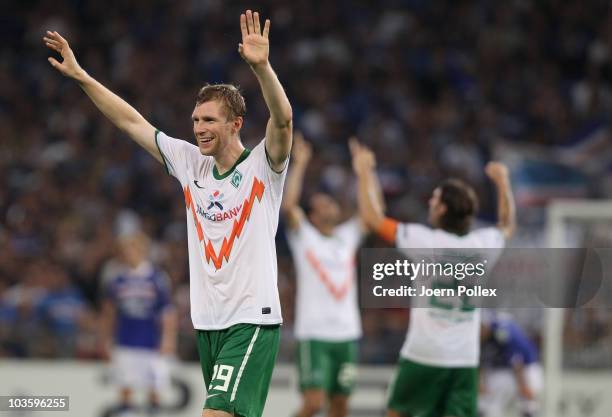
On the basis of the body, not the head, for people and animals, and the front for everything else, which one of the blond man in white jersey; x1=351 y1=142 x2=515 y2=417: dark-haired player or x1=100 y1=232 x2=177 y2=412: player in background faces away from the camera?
the dark-haired player

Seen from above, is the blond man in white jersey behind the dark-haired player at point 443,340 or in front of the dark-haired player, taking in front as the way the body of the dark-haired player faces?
behind

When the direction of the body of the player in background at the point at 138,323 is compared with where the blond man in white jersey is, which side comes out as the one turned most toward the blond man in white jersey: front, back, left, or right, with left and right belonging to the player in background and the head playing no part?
front

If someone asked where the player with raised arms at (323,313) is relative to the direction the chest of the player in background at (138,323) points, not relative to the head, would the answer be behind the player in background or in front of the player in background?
in front

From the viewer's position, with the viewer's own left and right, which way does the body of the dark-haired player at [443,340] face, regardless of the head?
facing away from the viewer

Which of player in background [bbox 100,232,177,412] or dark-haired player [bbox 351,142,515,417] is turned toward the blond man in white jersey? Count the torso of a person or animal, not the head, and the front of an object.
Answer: the player in background

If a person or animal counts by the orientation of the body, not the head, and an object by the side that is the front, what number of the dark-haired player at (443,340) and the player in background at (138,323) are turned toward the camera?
1

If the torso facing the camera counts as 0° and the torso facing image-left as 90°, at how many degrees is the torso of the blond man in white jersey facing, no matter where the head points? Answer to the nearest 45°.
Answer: approximately 45°

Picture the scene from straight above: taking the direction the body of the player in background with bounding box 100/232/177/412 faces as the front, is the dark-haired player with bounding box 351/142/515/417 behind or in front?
in front

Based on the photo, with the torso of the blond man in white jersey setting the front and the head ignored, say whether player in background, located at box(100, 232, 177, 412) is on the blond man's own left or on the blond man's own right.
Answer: on the blond man's own right
